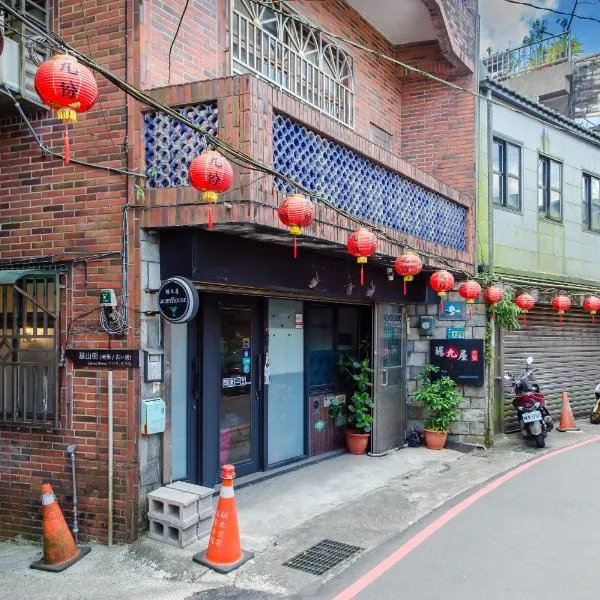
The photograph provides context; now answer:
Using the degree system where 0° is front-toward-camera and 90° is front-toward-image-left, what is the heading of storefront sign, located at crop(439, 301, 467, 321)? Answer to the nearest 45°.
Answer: approximately 0°

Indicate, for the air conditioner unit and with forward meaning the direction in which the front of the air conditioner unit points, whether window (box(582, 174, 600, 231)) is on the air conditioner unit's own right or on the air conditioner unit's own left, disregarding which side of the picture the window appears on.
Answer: on the air conditioner unit's own left

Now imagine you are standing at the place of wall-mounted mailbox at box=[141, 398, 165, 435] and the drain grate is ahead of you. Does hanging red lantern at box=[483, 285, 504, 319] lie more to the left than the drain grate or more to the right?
left

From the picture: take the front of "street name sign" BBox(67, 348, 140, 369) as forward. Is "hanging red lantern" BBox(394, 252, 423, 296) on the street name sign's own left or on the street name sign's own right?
on the street name sign's own left
